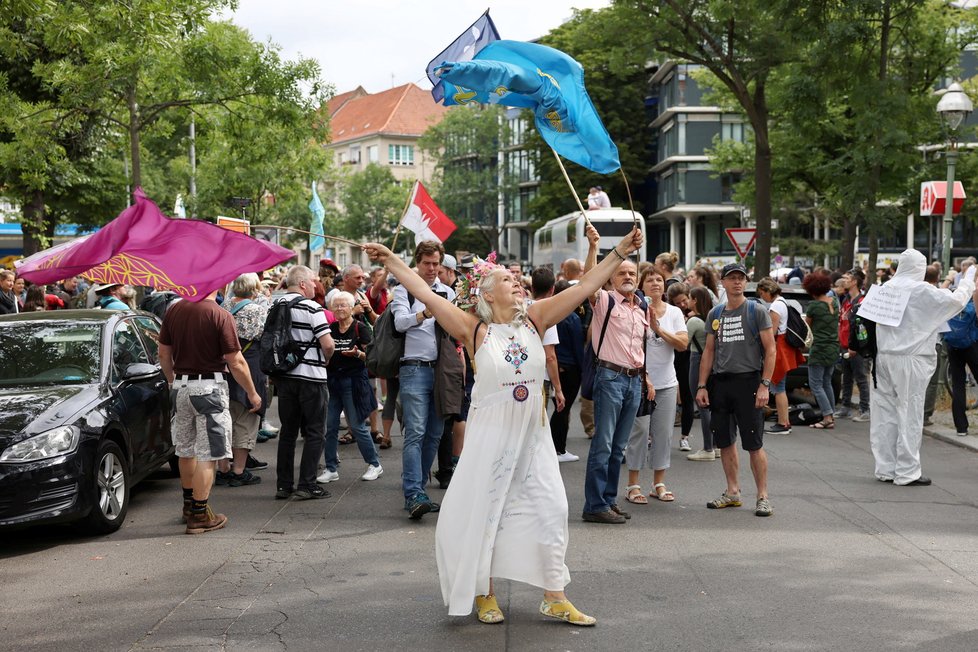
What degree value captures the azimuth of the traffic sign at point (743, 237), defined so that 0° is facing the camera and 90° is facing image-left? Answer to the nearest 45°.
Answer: approximately 0°

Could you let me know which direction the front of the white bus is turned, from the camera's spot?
facing the viewer and to the right of the viewer

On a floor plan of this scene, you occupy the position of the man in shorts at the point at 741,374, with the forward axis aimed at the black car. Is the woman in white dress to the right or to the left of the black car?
left

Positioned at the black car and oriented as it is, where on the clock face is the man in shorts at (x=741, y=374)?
The man in shorts is roughly at 8 o'clock from the black car.

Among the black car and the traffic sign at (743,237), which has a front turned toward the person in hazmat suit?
the traffic sign

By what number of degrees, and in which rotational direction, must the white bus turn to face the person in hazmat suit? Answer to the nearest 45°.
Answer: approximately 45° to its right

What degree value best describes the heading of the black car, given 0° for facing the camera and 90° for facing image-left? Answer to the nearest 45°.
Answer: approximately 45°
